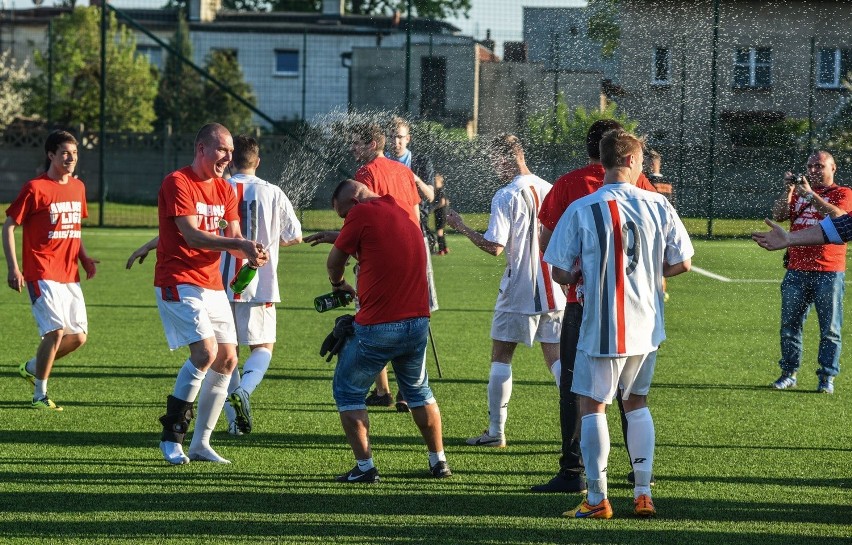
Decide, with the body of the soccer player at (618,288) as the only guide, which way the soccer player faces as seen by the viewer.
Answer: away from the camera

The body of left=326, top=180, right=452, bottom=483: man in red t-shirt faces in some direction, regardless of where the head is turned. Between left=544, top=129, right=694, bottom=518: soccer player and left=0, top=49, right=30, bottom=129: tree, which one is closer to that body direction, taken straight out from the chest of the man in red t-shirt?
the tree

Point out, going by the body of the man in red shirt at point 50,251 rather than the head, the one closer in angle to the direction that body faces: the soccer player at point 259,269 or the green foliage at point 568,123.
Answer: the soccer player

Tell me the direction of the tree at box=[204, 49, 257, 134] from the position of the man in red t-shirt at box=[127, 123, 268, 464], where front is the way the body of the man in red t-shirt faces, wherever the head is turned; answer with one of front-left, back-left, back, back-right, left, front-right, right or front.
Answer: back-left

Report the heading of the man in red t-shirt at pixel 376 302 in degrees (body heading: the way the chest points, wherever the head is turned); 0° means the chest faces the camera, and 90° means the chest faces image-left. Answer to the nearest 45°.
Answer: approximately 135°

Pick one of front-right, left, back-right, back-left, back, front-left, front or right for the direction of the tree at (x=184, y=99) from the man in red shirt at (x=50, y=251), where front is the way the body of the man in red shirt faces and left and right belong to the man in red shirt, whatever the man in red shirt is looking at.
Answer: back-left

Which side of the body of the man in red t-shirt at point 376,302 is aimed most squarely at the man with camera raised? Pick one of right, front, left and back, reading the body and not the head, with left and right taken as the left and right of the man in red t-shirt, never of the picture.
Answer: right

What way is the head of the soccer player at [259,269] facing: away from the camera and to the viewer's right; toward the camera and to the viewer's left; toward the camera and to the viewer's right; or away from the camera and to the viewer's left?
away from the camera and to the viewer's left

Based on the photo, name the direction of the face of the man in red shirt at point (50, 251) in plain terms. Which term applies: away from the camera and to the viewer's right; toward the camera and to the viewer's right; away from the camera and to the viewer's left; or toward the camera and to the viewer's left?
toward the camera and to the viewer's right

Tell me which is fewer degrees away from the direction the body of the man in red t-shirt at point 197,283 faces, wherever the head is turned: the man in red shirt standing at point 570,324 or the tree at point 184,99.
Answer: the man in red shirt standing

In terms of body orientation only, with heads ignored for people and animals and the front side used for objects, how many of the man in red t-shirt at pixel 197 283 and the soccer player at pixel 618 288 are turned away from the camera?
1

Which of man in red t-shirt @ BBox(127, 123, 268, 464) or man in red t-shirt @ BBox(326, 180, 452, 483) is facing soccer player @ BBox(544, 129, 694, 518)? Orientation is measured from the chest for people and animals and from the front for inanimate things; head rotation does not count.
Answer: man in red t-shirt @ BBox(127, 123, 268, 464)

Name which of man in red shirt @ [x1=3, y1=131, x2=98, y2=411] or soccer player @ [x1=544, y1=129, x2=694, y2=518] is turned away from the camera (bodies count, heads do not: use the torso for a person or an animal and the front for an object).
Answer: the soccer player

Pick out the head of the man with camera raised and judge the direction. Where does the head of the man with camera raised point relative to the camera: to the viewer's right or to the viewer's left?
to the viewer's left
